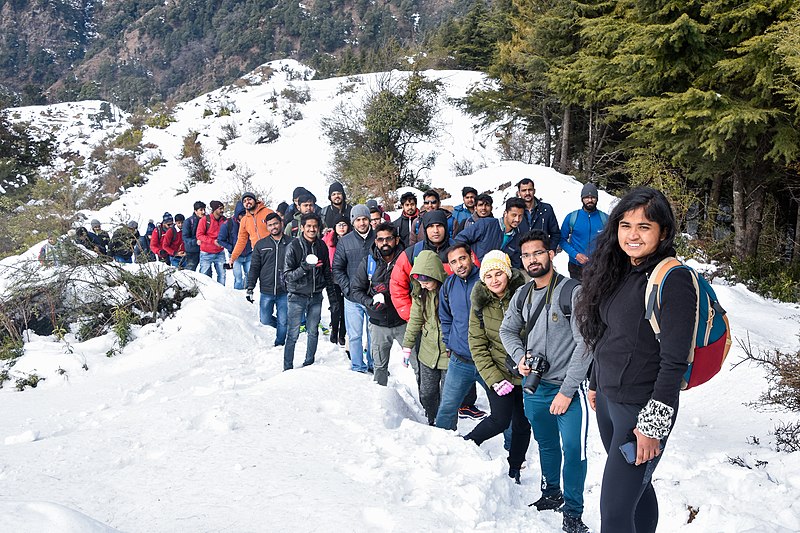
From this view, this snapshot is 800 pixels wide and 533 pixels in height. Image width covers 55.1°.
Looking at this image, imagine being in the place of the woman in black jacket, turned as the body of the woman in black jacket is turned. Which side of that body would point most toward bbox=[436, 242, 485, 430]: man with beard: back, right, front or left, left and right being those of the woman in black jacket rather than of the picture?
right

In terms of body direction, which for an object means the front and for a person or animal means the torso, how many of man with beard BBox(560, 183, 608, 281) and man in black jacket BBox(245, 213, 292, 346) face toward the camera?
2

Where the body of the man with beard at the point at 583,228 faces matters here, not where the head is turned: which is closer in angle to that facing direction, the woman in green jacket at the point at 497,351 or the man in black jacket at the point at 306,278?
the woman in green jacket

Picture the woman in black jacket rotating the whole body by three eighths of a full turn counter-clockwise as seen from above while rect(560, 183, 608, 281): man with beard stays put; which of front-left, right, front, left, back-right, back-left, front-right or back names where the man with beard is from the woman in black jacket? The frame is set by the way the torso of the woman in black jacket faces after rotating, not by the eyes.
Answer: left

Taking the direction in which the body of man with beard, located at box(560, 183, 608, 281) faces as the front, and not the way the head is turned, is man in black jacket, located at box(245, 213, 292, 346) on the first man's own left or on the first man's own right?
on the first man's own right

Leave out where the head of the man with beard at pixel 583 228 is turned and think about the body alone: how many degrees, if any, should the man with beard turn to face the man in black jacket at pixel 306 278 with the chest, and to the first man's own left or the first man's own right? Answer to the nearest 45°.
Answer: approximately 45° to the first man's own right

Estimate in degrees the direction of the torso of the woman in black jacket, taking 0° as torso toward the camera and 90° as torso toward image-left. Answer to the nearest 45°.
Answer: approximately 45°

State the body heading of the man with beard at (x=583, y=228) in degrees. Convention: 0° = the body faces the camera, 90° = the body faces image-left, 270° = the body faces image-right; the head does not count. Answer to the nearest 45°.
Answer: approximately 0°
